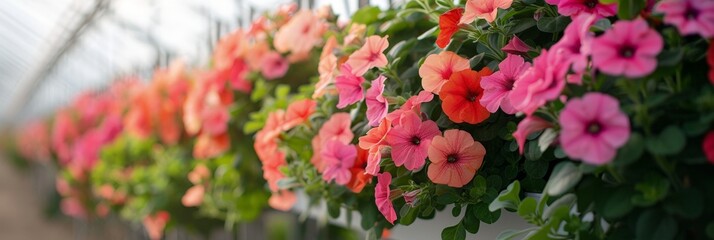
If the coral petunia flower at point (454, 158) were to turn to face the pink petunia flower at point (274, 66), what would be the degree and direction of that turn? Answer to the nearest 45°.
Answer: approximately 135° to its right

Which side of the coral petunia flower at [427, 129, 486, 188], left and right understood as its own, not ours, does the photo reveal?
front
